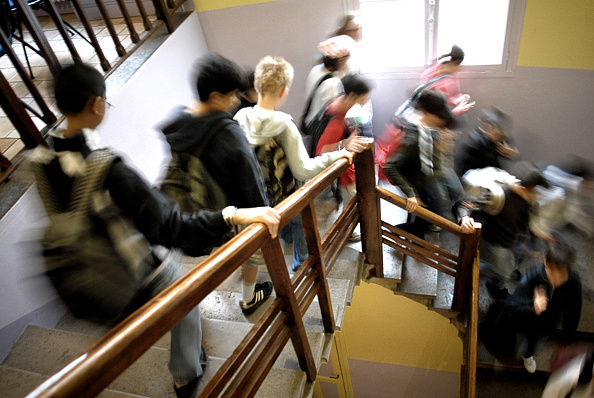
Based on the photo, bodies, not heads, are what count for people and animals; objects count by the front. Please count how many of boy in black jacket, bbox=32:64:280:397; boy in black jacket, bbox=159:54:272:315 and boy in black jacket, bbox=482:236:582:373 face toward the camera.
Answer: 1

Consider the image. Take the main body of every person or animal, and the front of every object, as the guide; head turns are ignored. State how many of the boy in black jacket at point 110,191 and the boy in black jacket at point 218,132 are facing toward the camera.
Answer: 0

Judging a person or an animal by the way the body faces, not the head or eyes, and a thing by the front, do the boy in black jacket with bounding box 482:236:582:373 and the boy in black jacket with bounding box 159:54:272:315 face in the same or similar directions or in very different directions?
very different directions

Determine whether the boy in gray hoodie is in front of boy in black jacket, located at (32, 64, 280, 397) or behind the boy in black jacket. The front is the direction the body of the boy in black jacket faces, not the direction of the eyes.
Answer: in front

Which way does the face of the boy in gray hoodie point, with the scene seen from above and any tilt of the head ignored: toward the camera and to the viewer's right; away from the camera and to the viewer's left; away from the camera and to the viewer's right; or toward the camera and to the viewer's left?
away from the camera and to the viewer's right

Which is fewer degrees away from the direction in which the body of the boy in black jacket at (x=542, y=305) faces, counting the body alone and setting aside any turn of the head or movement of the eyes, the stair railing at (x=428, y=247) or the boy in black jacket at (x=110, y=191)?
the boy in black jacket

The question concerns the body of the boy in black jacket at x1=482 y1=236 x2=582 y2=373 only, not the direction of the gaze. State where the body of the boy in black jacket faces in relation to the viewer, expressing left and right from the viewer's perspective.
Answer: facing the viewer

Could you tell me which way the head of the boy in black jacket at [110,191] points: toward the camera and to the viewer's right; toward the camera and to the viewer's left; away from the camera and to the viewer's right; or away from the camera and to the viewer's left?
away from the camera and to the viewer's right

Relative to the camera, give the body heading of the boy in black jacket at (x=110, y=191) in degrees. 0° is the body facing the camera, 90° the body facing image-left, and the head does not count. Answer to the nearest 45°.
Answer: approximately 225°

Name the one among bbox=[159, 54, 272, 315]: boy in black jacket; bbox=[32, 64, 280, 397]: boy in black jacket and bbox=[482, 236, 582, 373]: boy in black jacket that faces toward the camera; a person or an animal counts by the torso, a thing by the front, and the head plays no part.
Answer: bbox=[482, 236, 582, 373]: boy in black jacket
